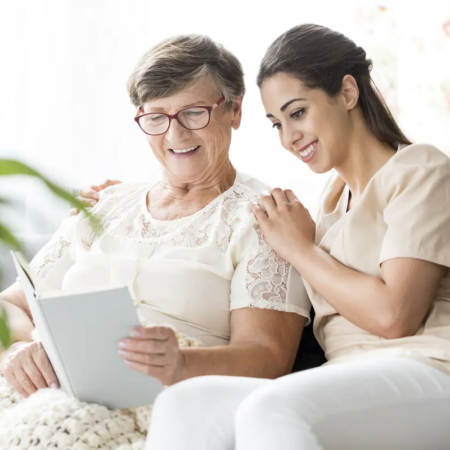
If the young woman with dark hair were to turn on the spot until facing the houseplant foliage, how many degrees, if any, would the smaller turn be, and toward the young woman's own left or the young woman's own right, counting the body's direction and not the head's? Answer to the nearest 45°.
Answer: approximately 45° to the young woman's own left

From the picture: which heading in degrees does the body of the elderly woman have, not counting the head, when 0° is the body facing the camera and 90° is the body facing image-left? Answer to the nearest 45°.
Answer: approximately 45°

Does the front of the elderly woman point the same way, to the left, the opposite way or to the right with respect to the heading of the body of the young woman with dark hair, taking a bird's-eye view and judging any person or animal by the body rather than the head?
the same way

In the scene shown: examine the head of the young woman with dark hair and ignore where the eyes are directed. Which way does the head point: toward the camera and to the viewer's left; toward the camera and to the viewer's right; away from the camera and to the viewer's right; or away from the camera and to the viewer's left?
toward the camera and to the viewer's left

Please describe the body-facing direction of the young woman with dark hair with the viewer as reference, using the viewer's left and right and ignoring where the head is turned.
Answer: facing the viewer and to the left of the viewer

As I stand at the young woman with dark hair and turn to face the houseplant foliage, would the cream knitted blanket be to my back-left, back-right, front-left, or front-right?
front-right

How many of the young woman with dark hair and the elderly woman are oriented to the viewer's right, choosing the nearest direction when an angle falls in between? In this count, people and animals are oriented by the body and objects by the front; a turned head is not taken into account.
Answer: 0

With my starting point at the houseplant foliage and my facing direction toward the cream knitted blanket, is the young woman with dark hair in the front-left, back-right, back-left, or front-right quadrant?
front-right
